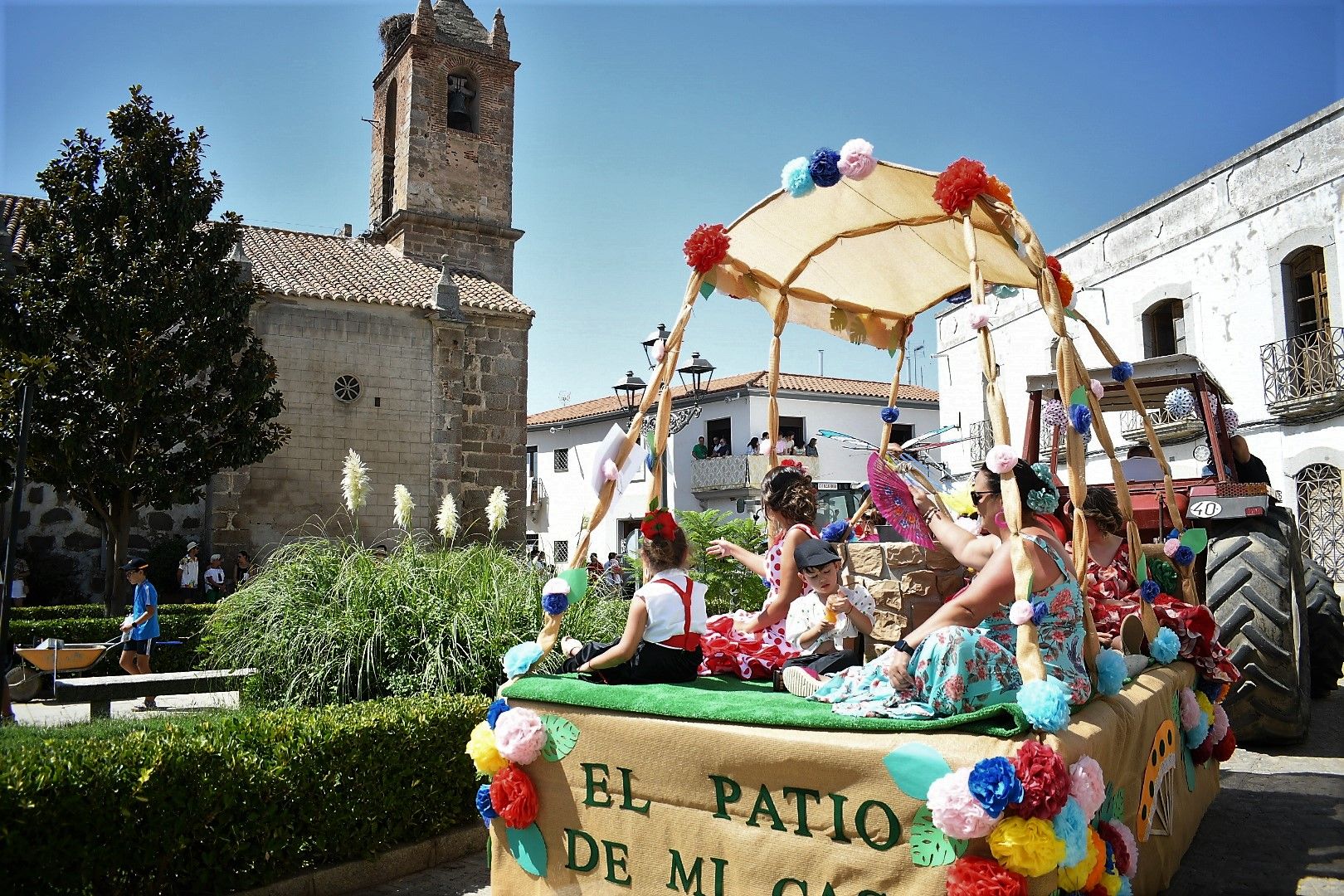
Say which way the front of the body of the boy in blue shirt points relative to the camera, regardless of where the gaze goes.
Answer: to the viewer's left

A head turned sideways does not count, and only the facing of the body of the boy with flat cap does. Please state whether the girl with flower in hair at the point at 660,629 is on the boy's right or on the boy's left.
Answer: on the boy's right

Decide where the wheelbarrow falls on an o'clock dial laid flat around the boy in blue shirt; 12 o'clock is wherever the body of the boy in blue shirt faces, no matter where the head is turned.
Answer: The wheelbarrow is roughly at 11 o'clock from the boy in blue shirt.

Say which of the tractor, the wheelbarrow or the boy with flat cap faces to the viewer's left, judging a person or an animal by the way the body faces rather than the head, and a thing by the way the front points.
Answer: the wheelbarrow

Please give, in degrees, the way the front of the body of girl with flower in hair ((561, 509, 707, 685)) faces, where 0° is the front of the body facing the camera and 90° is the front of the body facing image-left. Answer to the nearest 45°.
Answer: approximately 135°

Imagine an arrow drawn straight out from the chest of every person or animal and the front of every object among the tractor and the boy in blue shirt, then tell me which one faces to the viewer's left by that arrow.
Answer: the boy in blue shirt

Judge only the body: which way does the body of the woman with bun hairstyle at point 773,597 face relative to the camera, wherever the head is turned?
to the viewer's left

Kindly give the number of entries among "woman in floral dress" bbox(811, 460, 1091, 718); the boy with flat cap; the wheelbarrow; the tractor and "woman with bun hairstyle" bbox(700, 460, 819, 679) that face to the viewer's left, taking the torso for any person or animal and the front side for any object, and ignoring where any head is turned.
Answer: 3

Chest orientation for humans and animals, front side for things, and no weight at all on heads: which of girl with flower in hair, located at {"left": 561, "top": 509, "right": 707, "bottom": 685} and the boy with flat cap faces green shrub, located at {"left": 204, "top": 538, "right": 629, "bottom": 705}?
the girl with flower in hair

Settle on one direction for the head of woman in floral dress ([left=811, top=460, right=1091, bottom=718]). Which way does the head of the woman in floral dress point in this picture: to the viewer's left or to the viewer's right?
to the viewer's left

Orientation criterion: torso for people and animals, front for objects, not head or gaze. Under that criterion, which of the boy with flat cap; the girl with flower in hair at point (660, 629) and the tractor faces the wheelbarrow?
the girl with flower in hair

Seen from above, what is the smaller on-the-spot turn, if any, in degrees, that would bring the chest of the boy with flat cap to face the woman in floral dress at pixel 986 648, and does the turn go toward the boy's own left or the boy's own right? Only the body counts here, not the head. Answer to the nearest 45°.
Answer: approximately 45° to the boy's own left

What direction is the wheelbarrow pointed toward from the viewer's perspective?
to the viewer's left
